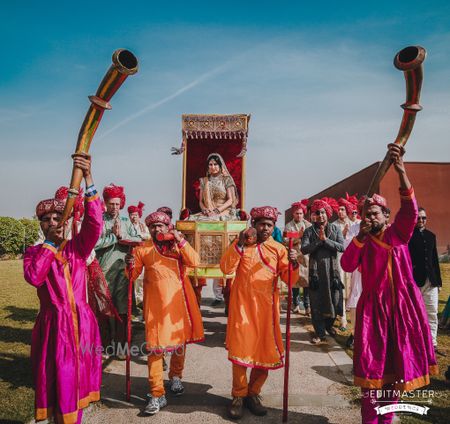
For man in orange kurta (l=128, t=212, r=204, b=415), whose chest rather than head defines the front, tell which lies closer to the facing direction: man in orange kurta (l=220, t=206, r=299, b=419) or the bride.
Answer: the man in orange kurta

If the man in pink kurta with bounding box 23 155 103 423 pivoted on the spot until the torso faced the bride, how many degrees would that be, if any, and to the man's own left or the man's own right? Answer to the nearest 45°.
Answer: approximately 135° to the man's own left

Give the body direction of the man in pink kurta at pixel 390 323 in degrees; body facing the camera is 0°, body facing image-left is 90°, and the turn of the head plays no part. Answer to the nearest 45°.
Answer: approximately 0°

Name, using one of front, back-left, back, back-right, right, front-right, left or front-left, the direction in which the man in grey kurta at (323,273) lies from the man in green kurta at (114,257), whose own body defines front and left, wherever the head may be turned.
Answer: left

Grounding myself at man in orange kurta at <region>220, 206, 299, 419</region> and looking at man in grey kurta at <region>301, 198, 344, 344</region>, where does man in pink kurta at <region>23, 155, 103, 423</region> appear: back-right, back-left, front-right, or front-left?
back-left
